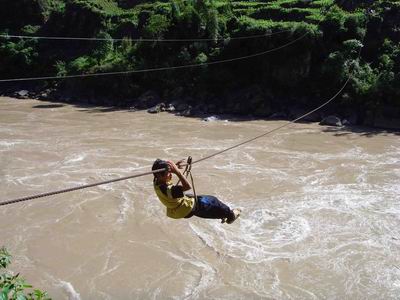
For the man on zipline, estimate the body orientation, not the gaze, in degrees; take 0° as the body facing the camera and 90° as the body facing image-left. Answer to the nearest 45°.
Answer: approximately 270°

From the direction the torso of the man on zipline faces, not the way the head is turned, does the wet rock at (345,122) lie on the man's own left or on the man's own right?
on the man's own left

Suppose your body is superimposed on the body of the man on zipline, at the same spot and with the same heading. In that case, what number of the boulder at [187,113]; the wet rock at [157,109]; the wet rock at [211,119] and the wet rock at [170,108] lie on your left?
4

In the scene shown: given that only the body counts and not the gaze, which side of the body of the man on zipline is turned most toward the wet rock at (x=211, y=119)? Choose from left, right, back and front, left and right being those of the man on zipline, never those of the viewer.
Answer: left

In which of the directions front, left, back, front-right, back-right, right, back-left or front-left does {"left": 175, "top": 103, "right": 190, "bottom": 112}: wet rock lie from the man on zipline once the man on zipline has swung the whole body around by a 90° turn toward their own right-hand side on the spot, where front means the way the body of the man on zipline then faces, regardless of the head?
back

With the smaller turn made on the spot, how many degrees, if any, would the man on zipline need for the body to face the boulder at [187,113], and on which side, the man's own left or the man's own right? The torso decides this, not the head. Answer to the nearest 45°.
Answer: approximately 90° to the man's own left

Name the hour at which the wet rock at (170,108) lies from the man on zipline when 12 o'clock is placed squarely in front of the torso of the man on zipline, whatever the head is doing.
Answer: The wet rock is roughly at 9 o'clock from the man on zipline.

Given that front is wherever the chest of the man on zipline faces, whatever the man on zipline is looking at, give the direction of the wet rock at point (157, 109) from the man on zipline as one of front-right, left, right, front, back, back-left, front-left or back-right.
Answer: left

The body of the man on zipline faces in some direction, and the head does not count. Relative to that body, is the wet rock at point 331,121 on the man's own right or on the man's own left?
on the man's own left

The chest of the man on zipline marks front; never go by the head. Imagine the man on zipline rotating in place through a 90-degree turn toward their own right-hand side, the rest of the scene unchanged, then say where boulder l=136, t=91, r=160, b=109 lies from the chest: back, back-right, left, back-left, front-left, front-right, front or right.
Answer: back

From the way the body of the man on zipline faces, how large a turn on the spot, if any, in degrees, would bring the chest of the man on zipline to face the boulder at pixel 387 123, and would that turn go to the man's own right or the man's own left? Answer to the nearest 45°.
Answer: approximately 45° to the man's own left

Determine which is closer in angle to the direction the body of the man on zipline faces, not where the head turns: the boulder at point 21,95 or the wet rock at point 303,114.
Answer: the wet rock

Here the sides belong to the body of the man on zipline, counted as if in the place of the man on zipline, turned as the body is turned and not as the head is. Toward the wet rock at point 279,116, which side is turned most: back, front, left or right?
left

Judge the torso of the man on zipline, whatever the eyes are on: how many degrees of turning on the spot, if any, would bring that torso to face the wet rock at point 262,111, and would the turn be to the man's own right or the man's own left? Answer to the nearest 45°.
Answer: approximately 90° to the man's own left
